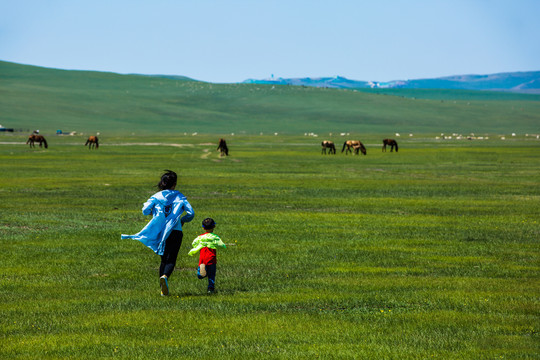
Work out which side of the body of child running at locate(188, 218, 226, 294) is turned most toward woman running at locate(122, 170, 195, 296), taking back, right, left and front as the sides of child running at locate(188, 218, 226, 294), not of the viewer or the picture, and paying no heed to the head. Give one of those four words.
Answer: left

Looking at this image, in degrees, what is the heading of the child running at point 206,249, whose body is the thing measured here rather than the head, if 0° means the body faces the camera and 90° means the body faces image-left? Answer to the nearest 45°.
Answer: approximately 180°
